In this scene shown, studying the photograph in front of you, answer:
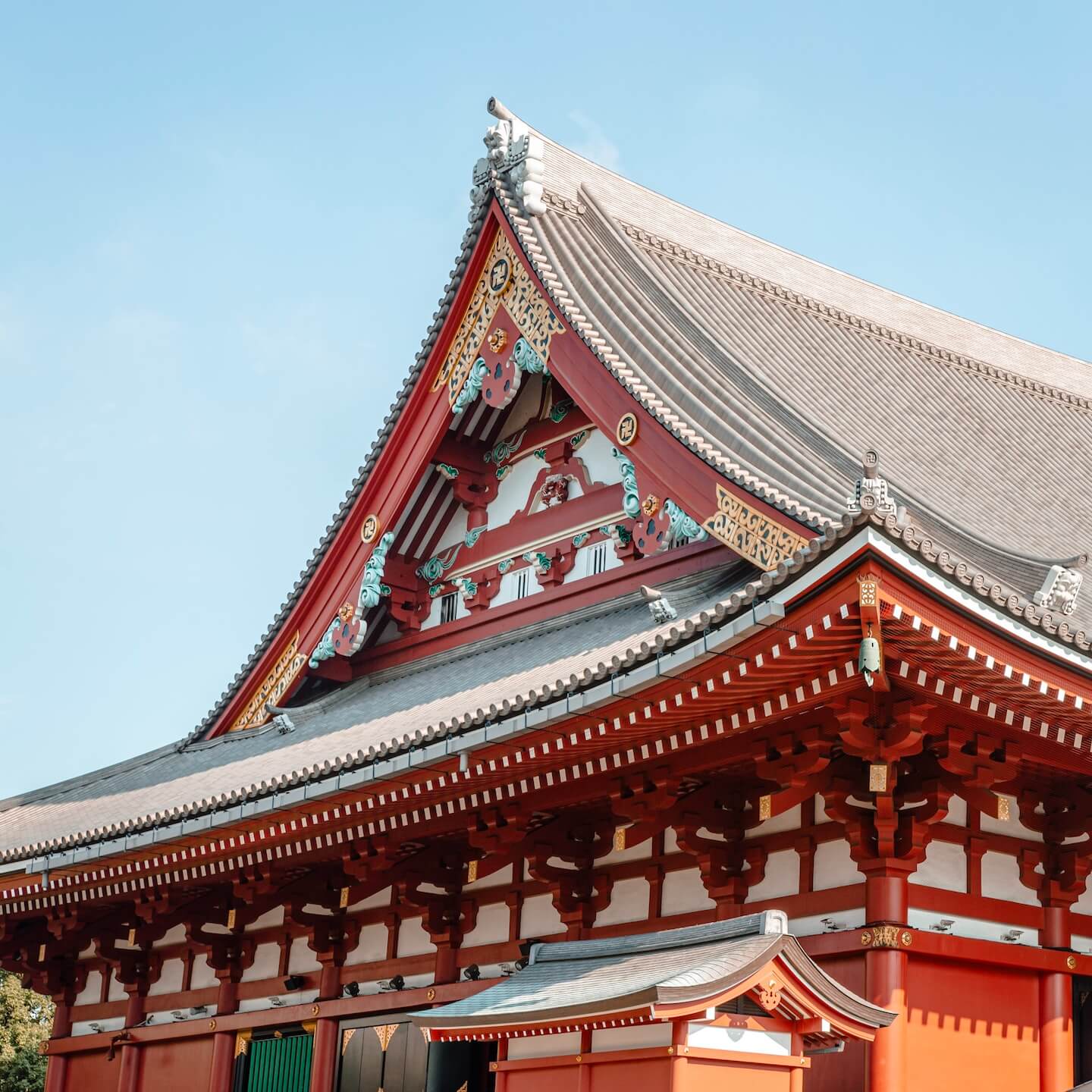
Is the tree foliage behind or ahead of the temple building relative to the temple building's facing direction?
behind
